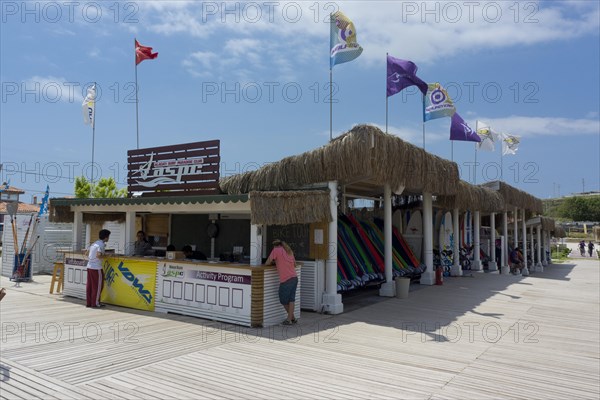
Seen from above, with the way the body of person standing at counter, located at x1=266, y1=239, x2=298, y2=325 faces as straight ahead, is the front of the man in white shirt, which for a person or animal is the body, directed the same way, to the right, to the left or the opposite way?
to the right

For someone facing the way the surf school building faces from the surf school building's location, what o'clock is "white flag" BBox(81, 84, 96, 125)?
The white flag is roughly at 3 o'clock from the surf school building.

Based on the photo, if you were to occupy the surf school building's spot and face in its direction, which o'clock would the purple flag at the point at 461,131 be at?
The purple flag is roughly at 6 o'clock from the surf school building.

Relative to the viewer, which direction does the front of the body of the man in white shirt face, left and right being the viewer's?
facing away from the viewer and to the right of the viewer

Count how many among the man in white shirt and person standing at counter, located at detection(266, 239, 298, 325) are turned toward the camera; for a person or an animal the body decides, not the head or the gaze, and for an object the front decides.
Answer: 0

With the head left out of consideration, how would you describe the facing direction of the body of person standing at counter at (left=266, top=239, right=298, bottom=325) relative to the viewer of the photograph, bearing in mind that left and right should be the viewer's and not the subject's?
facing away from the viewer and to the left of the viewer

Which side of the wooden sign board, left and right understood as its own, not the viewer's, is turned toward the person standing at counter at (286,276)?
left

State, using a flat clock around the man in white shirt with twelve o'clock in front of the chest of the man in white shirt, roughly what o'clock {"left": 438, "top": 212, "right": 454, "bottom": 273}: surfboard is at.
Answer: The surfboard is roughly at 1 o'clock from the man in white shirt.

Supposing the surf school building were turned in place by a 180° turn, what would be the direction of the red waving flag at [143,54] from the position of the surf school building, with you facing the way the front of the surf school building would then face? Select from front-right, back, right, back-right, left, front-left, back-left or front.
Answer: left

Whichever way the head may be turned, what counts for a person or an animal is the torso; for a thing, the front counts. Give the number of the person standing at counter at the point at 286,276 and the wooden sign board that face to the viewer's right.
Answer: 0
